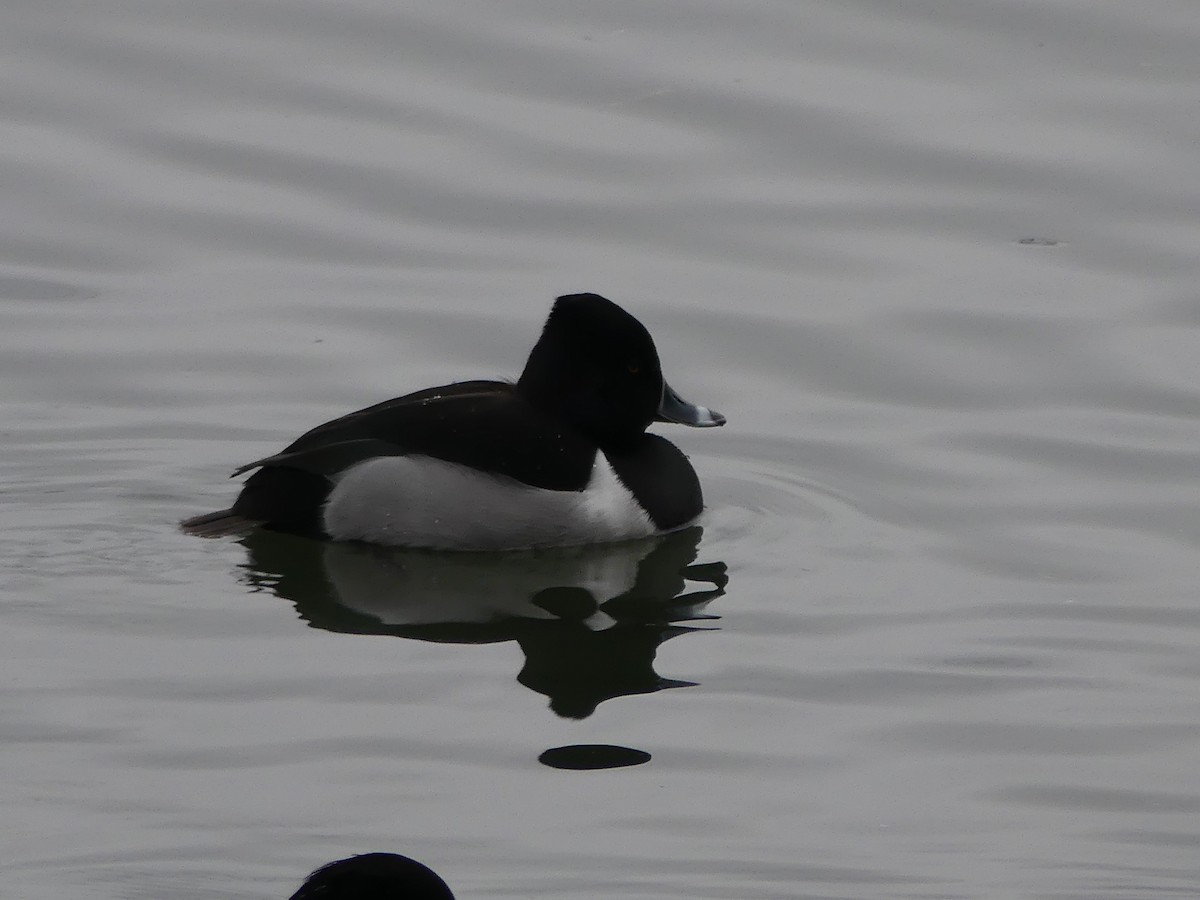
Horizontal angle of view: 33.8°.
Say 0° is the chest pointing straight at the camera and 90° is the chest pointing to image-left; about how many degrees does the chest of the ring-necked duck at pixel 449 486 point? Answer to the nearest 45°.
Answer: approximately 270°
